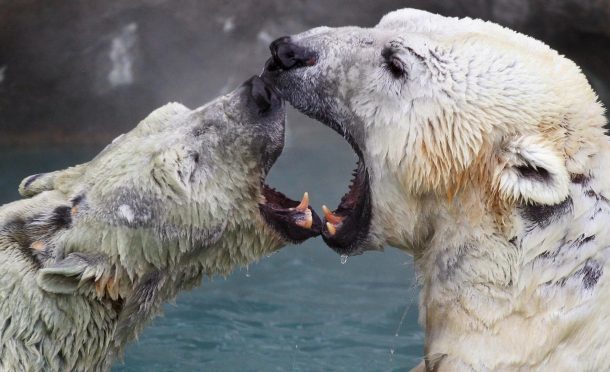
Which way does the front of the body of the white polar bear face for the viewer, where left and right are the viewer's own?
facing to the left of the viewer

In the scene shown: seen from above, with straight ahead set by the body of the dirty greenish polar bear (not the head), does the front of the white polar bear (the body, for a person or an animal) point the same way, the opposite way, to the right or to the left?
the opposite way

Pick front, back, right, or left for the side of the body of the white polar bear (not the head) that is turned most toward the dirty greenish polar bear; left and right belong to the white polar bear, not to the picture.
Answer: front

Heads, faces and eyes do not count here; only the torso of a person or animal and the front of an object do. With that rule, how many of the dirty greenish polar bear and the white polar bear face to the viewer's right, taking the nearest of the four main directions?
1

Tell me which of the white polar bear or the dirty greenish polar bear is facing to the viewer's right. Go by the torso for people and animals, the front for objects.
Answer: the dirty greenish polar bear

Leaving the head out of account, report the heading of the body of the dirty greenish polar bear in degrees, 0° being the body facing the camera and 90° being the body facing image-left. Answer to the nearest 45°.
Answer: approximately 270°

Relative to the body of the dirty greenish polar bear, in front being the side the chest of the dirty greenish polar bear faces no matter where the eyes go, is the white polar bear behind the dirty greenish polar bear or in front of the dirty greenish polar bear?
in front
